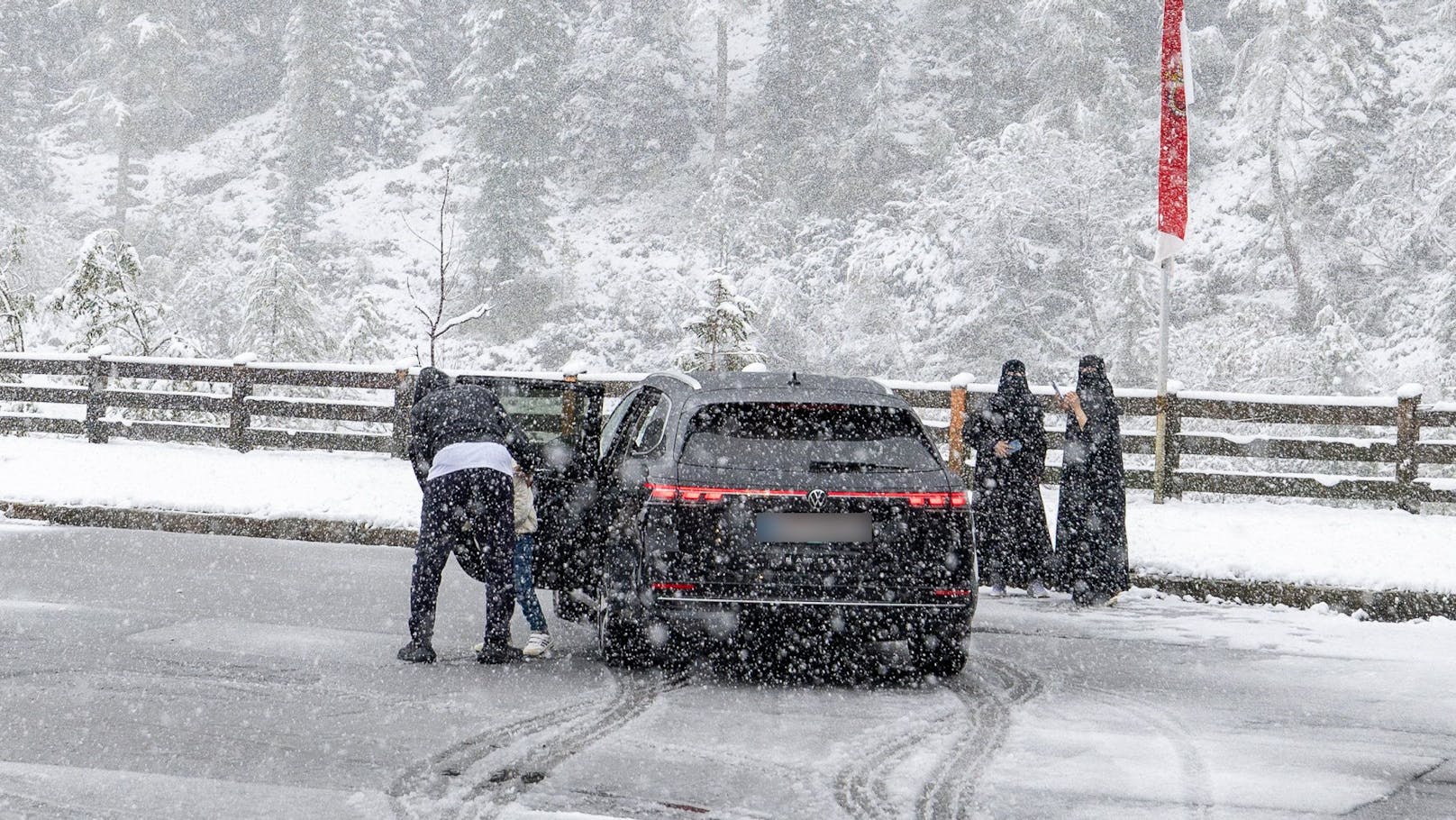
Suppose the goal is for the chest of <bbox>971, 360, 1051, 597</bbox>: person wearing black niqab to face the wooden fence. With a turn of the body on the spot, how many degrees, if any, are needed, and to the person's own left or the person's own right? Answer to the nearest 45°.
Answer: approximately 180°

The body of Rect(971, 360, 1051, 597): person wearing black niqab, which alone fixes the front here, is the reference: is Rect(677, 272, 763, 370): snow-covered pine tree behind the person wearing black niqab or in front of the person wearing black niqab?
behind

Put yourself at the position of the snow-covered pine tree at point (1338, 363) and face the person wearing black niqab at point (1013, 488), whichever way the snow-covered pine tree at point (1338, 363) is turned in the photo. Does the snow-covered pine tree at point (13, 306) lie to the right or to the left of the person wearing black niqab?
right

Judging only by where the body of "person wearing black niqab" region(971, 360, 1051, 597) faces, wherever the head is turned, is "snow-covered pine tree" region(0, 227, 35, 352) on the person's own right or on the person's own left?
on the person's own right

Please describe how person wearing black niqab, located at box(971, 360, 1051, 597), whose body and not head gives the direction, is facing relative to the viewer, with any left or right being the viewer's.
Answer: facing the viewer

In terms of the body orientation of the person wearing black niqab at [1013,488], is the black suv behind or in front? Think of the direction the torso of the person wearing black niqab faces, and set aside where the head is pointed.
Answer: in front

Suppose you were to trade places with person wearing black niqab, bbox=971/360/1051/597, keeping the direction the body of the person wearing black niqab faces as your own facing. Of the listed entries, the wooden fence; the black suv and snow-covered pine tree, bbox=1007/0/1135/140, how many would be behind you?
2

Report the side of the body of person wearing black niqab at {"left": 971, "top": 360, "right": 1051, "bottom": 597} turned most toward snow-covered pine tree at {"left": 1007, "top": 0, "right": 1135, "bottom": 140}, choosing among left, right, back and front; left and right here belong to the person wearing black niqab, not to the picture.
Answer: back

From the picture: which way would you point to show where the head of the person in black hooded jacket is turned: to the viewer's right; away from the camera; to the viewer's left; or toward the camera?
away from the camera

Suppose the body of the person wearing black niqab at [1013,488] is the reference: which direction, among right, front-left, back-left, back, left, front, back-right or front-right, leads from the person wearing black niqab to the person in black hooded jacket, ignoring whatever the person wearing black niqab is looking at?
front-right

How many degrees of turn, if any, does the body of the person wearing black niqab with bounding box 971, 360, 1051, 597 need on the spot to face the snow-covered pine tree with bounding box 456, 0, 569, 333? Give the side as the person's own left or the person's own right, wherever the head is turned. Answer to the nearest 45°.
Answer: approximately 135° to the person's own right

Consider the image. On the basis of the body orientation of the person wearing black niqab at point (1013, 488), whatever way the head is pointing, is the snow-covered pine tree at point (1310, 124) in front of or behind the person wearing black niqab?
behind

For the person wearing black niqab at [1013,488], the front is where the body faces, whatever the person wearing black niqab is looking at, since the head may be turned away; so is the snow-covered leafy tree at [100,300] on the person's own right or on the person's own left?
on the person's own right

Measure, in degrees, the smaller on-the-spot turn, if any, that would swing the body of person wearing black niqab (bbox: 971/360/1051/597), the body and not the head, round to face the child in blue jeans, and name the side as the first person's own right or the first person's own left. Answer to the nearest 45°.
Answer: approximately 45° to the first person's own right

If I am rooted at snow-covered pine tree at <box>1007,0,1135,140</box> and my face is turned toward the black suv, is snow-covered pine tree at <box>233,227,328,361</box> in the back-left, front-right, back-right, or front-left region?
front-right
